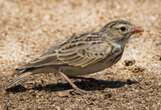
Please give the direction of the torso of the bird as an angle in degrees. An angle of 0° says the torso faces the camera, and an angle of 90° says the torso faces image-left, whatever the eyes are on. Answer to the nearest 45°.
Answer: approximately 270°

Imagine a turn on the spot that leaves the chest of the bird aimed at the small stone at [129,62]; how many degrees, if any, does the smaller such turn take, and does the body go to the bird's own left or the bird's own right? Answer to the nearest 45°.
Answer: approximately 45° to the bird's own left
